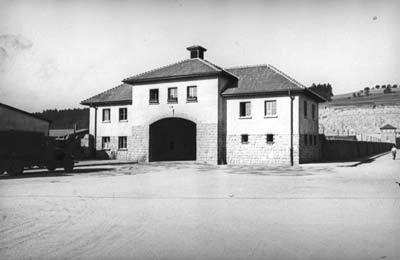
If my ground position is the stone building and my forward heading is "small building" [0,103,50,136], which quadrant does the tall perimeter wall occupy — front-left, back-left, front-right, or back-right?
back-right

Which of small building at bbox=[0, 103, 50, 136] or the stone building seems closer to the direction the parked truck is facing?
the stone building

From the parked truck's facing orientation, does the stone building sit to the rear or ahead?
ahead

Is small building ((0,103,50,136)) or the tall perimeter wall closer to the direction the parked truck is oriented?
the tall perimeter wall

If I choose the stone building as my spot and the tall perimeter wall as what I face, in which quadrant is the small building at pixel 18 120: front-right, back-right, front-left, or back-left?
back-left

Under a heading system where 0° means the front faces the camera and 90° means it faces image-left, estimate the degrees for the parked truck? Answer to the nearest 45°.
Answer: approximately 270°

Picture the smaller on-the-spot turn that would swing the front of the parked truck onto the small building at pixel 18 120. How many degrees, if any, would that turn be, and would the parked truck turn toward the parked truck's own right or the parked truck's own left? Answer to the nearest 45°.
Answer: approximately 90° to the parked truck's own left

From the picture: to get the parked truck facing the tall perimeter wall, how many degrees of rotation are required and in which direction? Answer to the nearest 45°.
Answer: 0° — it already faces it
